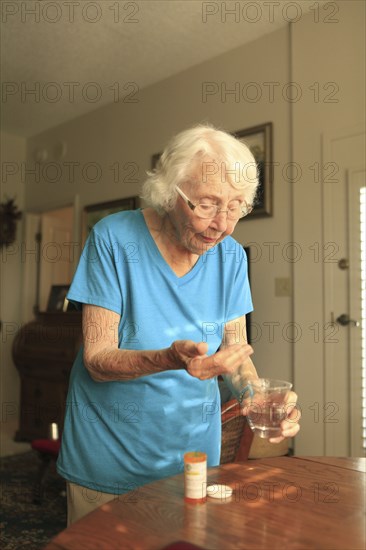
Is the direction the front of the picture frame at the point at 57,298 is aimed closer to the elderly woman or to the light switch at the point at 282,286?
the elderly woman

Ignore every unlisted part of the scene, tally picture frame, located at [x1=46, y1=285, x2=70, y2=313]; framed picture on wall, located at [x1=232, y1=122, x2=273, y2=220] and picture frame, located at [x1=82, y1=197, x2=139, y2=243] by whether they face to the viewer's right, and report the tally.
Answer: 0

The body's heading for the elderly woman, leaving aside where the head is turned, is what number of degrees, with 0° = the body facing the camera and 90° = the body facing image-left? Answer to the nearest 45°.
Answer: approximately 315°

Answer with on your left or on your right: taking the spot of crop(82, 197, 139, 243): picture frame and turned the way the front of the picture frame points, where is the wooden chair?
on your left

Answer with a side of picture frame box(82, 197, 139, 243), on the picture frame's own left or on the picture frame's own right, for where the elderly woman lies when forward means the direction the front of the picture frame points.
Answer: on the picture frame's own left

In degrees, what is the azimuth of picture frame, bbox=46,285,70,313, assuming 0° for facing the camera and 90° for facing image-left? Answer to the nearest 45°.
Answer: approximately 45°

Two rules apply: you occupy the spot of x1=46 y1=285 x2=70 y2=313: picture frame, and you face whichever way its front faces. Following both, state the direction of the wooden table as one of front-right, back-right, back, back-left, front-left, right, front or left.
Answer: front-left

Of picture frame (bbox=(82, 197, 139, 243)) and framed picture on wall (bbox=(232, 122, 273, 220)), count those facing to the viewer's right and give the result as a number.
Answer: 0

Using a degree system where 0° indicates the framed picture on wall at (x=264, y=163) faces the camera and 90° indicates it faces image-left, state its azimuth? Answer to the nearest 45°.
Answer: approximately 45°

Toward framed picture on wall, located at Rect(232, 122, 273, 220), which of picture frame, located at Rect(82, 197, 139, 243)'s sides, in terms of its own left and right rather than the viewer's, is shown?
left

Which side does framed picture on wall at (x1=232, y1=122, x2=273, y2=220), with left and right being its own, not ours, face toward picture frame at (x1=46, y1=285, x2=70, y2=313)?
right
